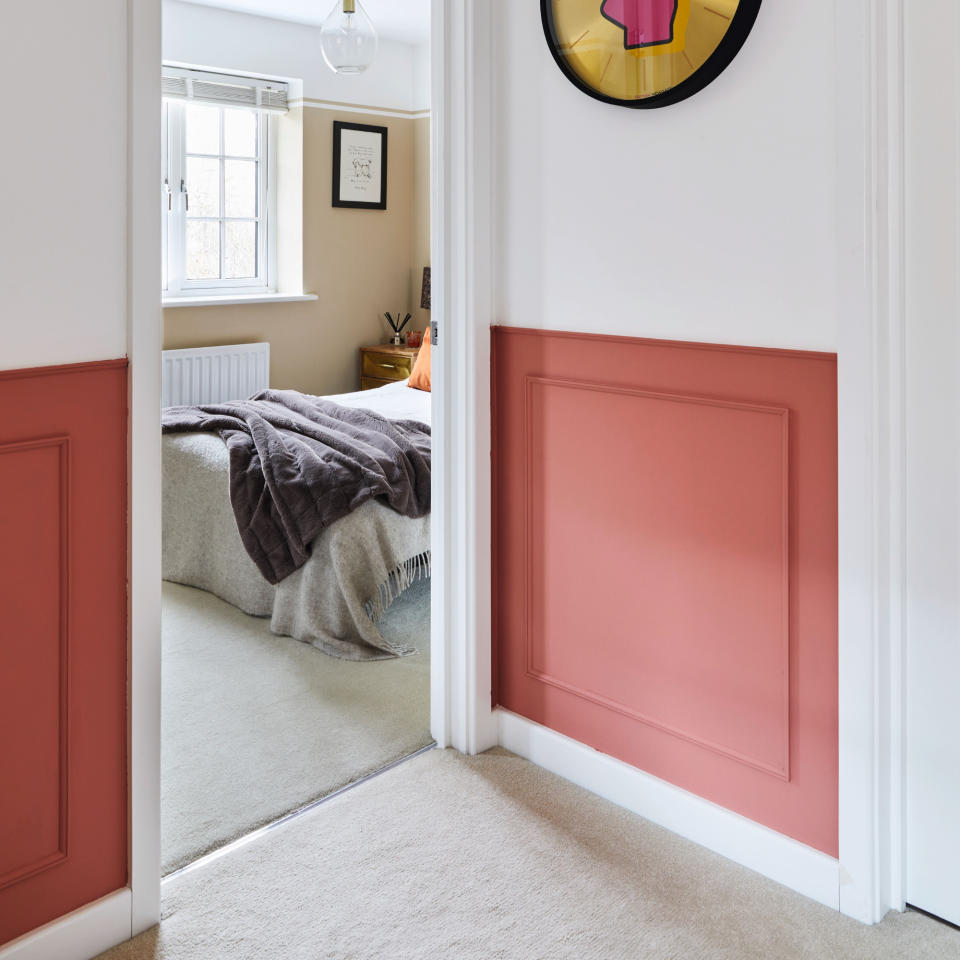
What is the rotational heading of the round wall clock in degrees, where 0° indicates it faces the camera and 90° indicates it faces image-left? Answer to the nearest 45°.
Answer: approximately 45°

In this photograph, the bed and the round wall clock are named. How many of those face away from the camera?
0

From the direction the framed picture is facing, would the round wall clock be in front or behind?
in front

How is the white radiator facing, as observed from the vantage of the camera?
facing the viewer and to the right of the viewer

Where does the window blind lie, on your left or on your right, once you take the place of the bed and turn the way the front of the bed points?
on your right

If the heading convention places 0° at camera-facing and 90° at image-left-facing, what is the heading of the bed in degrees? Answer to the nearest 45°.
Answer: approximately 45°
